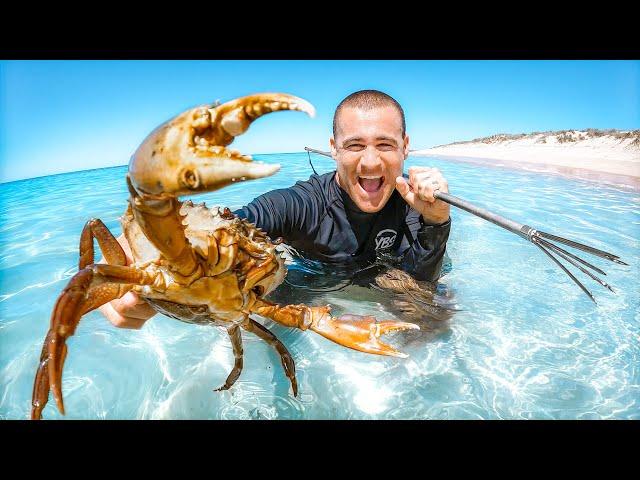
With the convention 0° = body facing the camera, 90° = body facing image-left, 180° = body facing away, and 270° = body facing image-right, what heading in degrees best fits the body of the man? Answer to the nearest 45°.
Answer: approximately 0°
